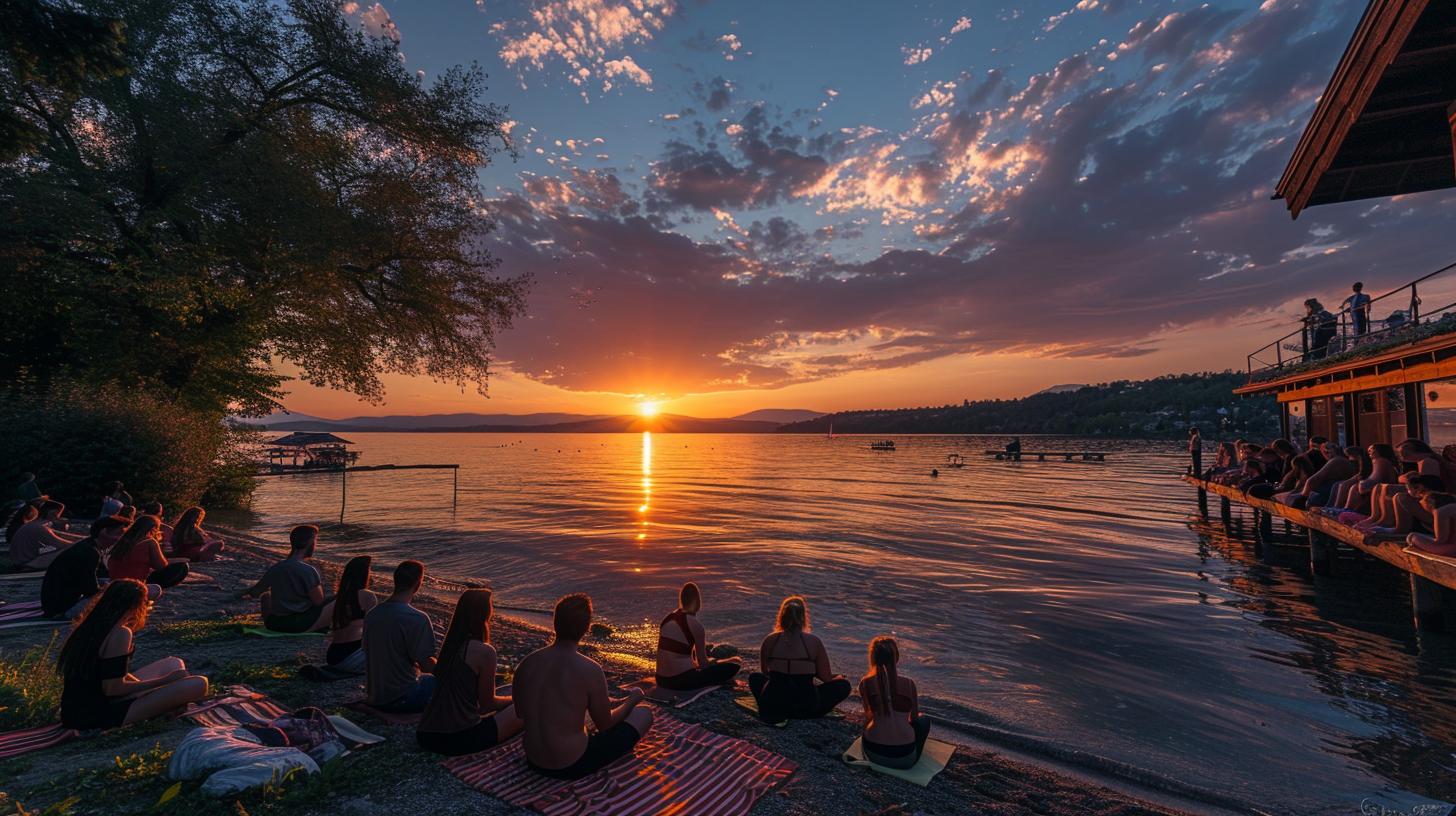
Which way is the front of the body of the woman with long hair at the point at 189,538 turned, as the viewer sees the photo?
to the viewer's right

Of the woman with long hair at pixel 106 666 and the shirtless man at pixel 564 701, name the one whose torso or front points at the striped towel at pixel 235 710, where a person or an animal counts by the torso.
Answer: the woman with long hair

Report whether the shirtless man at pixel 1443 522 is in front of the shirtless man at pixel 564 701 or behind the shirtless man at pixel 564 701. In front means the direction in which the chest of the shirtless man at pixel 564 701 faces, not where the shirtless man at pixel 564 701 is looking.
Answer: in front

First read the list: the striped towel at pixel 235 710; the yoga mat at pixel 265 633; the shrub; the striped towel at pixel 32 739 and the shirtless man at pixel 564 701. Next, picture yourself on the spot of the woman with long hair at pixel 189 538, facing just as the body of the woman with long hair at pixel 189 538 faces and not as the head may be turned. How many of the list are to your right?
4

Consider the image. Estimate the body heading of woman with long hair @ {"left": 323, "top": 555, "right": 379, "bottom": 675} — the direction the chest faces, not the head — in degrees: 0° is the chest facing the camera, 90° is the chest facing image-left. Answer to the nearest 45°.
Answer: approximately 225°

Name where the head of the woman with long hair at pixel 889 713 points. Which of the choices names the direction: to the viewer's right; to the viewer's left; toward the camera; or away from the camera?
away from the camera

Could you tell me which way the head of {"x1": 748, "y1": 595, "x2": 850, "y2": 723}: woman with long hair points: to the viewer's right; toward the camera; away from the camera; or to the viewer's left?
away from the camera

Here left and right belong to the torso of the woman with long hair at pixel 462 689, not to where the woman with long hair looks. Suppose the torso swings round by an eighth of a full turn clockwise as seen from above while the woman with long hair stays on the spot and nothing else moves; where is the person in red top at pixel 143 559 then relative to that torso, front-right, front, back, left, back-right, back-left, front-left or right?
back-left

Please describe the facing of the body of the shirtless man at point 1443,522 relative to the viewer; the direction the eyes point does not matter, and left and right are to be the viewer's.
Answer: facing to the left of the viewer

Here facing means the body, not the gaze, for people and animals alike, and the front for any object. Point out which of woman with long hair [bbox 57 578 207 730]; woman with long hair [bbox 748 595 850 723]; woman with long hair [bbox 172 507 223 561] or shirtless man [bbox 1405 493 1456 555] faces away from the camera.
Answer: woman with long hair [bbox 748 595 850 723]

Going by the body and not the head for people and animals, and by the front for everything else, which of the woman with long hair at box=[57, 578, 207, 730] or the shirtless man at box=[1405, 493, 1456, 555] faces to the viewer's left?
the shirtless man

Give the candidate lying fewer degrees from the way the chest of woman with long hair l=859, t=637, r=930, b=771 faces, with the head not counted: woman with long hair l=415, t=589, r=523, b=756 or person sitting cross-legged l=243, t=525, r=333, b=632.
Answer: the person sitting cross-legged

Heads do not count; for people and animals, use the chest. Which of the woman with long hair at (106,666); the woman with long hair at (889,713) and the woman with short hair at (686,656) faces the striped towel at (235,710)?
the woman with long hair at (106,666)

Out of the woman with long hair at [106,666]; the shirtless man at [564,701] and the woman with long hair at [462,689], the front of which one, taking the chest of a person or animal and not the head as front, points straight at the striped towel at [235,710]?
the woman with long hair at [106,666]

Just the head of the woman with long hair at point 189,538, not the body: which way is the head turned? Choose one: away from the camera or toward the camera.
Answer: away from the camera

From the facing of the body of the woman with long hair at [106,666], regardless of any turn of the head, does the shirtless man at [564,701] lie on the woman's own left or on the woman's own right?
on the woman's own right

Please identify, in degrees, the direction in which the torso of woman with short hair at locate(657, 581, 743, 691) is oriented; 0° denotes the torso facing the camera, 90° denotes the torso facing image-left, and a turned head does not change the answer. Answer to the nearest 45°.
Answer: approximately 225°

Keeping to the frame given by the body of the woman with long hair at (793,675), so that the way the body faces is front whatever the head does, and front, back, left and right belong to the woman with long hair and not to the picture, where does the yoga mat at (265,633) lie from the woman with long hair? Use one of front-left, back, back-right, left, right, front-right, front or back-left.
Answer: left

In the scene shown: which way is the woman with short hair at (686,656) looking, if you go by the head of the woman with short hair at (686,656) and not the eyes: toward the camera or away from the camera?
away from the camera

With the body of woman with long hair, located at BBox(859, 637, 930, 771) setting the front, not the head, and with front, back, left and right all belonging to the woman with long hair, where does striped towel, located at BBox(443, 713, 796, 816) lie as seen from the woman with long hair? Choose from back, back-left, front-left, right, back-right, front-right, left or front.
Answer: back-left
